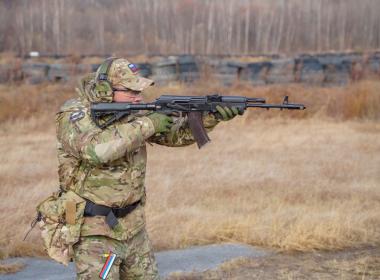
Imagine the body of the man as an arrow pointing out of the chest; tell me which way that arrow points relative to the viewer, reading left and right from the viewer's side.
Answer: facing to the right of the viewer

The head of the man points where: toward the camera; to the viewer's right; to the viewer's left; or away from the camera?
to the viewer's right
